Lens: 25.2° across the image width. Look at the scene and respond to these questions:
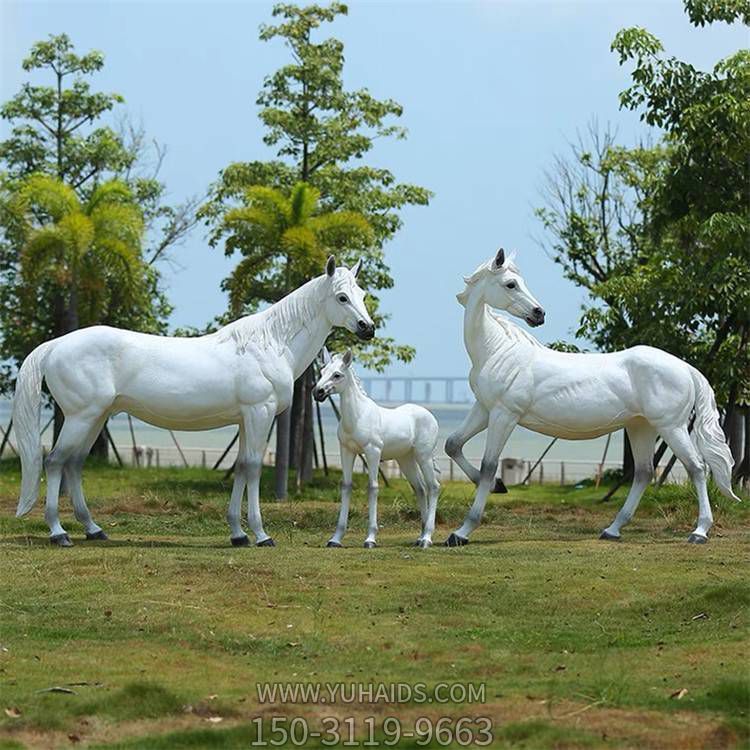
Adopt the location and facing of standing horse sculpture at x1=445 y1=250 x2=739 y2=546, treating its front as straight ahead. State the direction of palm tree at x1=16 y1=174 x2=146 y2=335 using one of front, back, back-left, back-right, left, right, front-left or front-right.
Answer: front-right

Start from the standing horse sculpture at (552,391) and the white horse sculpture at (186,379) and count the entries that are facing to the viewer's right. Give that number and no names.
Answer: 1

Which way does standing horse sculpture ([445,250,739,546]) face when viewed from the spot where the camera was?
facing to the left of the viewer

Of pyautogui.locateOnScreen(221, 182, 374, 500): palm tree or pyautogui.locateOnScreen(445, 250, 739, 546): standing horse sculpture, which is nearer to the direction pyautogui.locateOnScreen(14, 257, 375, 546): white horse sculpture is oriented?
the standing horse sculpture

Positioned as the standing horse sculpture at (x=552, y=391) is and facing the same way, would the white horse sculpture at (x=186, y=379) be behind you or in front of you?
in front

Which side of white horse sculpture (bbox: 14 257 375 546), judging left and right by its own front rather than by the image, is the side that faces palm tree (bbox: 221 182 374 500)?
left

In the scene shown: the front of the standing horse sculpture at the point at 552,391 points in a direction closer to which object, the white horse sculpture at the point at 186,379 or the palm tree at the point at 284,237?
the white horse sculpture

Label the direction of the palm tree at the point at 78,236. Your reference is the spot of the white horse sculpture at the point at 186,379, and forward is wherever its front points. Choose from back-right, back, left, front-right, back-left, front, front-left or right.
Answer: left

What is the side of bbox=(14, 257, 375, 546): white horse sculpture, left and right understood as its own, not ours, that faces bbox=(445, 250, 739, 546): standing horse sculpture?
front

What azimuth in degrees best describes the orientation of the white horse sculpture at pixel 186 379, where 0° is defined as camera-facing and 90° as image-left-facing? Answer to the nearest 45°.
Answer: approximately 270°

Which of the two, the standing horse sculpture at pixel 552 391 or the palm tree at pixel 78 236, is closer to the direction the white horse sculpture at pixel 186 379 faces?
the standing horse sculpture

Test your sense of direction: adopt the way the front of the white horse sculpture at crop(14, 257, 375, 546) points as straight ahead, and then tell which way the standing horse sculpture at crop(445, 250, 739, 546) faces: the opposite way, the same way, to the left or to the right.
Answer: the opposite way
